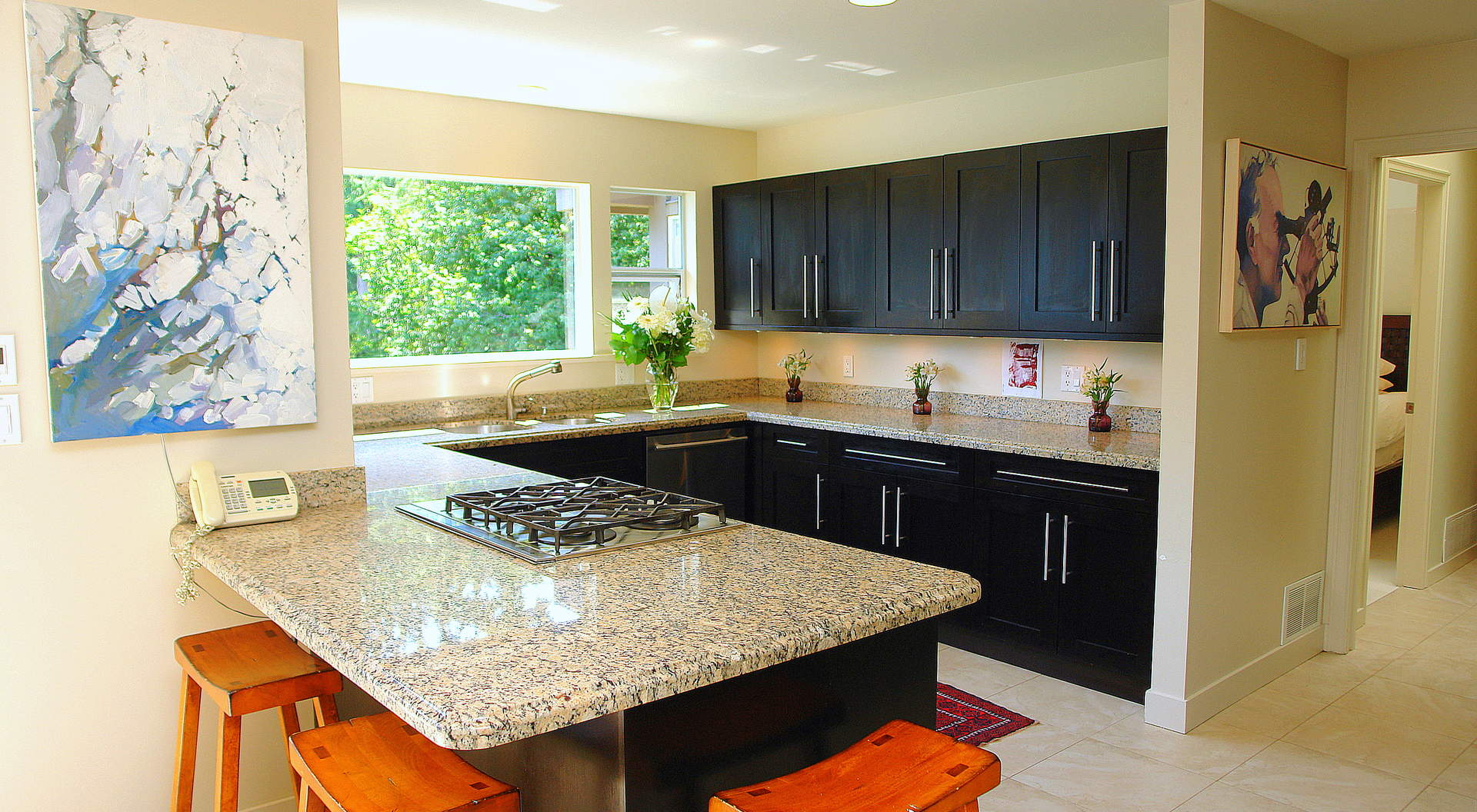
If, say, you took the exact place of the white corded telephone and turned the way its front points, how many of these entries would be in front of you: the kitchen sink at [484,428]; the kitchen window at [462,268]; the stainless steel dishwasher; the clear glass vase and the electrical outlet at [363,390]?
0

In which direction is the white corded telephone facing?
toward the camera

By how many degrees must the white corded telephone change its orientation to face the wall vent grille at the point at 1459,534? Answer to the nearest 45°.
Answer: approximately 90° to its left

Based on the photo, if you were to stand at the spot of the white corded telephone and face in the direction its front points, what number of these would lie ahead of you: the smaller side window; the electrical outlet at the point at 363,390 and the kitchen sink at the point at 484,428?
0

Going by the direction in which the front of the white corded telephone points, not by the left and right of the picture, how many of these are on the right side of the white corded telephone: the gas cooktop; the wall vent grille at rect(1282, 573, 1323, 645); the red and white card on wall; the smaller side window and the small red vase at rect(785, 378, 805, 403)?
0

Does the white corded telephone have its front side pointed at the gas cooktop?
no

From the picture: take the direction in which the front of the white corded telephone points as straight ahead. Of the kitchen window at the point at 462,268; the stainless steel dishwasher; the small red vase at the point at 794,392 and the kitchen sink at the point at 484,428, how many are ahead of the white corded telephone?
0

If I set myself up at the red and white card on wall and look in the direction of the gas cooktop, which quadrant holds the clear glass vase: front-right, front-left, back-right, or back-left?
front-right

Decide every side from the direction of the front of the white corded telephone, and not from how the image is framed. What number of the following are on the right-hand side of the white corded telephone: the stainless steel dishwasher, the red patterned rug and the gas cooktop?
0

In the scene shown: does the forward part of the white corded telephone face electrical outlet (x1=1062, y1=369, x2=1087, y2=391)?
no

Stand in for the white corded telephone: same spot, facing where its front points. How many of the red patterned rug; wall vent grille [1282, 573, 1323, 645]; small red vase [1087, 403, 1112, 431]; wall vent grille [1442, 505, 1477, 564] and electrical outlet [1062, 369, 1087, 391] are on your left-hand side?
5

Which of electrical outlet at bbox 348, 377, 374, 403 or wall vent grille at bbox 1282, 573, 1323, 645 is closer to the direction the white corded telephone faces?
the wall vent grille

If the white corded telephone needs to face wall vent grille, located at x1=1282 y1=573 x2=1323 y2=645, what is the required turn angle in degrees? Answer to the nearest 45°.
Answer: approximately 90° to its left

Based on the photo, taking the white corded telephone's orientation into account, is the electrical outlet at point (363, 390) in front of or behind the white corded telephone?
behind

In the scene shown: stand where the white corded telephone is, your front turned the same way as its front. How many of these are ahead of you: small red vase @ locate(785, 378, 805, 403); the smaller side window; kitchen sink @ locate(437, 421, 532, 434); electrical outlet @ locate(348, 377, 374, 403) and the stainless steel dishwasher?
0

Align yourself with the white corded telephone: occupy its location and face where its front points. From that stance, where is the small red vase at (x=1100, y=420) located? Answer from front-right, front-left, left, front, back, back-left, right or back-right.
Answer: left

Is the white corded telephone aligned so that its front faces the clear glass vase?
no

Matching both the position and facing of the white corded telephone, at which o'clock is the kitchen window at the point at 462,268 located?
The kitchen window is roughly at 7 o'clock from the white corded telephone.
